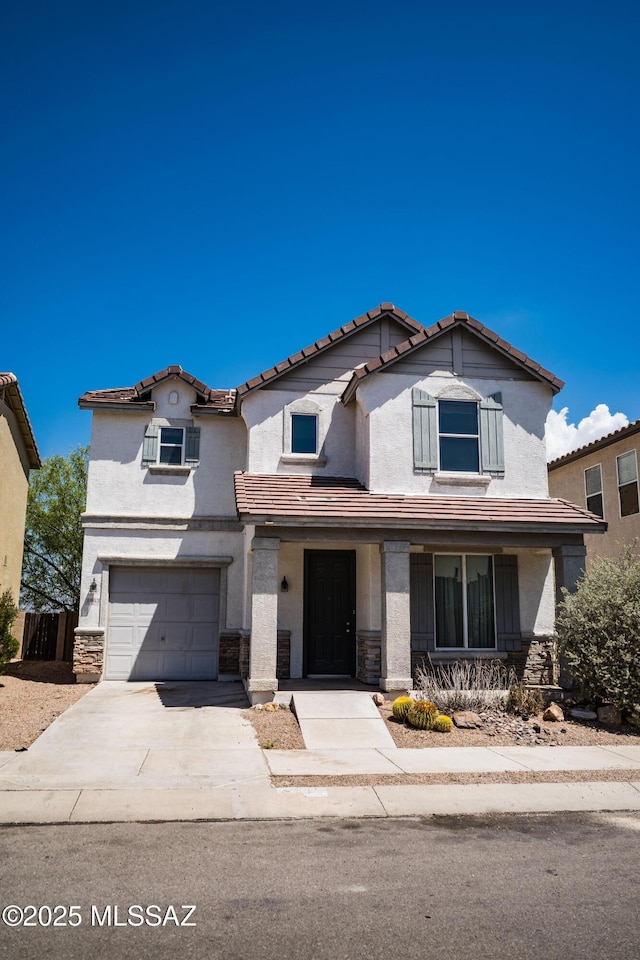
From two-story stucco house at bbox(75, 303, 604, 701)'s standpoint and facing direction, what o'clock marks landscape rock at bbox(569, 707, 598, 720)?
The landscape rock is roughly at 10 o'clock from the two-story stucco house.

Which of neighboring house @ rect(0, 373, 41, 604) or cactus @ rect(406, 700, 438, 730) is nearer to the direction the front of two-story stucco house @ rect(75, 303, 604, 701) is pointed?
the cactus

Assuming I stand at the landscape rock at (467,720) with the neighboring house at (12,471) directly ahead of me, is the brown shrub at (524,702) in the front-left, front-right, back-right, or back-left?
back-right

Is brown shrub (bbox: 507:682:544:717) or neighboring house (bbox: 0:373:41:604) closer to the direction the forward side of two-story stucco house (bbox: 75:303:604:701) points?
the brown shrub

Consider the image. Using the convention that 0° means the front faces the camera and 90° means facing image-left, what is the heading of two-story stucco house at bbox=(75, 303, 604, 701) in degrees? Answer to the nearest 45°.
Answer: approximately 0°

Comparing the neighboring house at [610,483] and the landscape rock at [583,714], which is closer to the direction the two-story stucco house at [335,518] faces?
the landscape rock

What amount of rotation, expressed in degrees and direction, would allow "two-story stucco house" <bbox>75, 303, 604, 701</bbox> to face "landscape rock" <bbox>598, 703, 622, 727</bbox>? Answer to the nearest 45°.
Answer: approximately 45° to its left

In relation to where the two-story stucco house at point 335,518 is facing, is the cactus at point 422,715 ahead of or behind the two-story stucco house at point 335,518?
ahead

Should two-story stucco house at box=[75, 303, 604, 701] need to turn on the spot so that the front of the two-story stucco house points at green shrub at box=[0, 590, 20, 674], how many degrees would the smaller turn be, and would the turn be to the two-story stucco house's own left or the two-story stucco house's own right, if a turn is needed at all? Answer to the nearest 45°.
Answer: approximately 90° to the two-story stucco house's own right

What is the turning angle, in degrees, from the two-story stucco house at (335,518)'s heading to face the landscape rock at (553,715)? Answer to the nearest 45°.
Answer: approximately 45° to its left

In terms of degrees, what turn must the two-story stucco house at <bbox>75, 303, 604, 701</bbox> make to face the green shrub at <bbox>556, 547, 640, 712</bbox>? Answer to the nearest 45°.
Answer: approximately 45° to its left

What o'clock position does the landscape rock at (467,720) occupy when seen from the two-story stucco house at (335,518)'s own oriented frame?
The landscape rock is roughly at 11 o'clock from the two-story stucco house.

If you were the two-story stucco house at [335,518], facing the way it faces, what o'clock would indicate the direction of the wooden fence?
The wooden fence is roughly at 4 o'clock from the two-story stucco house.
